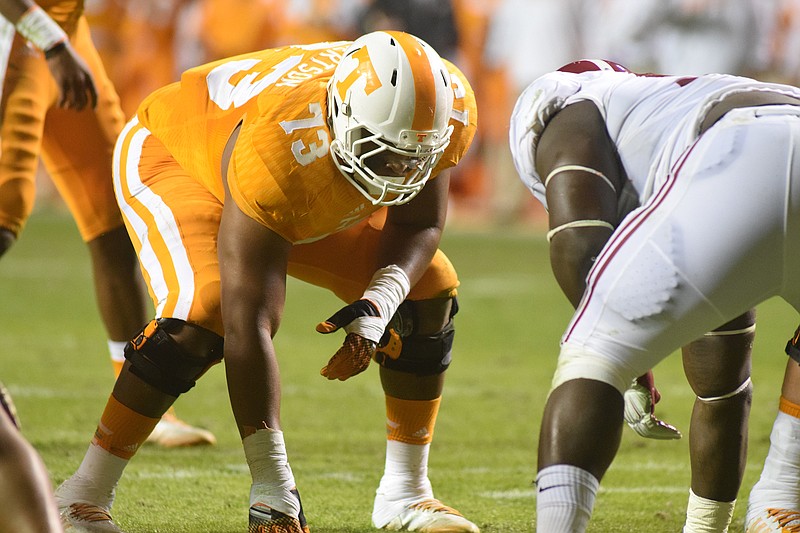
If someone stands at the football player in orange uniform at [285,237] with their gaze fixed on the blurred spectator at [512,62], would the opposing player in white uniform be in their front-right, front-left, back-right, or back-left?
back-right

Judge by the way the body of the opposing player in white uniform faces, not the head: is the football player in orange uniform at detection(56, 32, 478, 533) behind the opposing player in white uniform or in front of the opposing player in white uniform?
in front

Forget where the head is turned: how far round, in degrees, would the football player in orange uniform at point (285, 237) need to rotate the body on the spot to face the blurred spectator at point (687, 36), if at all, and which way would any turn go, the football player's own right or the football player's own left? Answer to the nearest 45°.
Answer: approximately 90° to the football player's own left

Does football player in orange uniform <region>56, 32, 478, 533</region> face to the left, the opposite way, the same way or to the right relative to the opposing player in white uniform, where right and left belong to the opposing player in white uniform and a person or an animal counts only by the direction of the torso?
the opposite way

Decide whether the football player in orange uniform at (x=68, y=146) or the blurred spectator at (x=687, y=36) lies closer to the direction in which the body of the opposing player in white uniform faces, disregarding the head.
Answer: the football player in orange uniform

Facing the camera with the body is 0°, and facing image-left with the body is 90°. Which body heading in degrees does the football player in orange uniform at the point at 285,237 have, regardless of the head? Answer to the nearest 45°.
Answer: approximately 315°

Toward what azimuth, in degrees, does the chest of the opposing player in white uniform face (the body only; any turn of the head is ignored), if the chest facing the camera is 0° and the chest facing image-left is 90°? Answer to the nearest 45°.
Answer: approximately 135°

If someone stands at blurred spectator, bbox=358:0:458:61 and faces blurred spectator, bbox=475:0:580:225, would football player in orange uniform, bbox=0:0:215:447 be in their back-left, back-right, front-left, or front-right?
back-right

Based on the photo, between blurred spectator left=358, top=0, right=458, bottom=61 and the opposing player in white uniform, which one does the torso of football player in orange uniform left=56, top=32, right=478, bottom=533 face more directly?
the opposing player in white uniform

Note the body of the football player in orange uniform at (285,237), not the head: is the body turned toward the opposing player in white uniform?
yes

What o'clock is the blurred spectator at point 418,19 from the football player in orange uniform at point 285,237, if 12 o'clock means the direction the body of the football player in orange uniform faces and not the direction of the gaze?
The blurred spectator is roughly at 8 o'clock from the football player in orange uniform.
